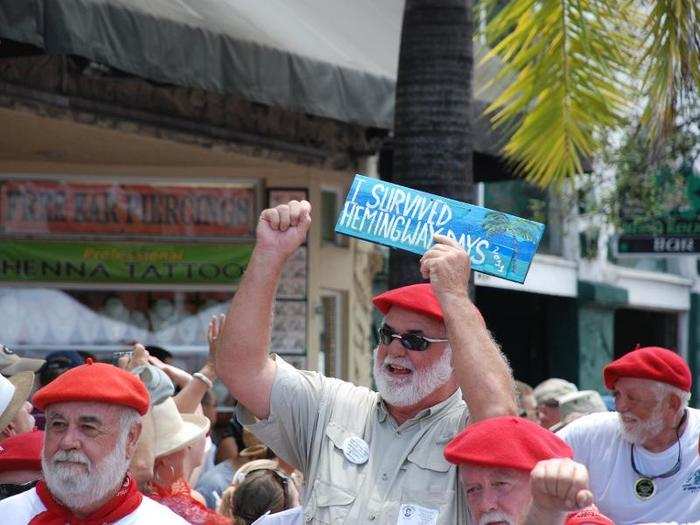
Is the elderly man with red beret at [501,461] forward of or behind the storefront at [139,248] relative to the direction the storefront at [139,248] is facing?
forward

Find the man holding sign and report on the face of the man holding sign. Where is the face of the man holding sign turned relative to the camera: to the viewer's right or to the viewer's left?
to the viewer's left

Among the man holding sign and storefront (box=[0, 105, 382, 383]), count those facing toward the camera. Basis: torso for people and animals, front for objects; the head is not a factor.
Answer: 2

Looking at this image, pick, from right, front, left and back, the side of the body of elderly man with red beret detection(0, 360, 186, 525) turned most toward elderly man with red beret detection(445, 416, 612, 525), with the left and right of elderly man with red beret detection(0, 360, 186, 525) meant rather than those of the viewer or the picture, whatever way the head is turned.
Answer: left

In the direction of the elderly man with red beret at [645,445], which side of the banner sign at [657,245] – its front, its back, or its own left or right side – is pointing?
front

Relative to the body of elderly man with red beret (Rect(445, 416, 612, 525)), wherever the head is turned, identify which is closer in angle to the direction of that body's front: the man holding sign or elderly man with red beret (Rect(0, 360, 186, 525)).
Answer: the elderly man with red beret

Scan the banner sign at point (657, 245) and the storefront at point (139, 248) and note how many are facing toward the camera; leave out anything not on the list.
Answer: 2
